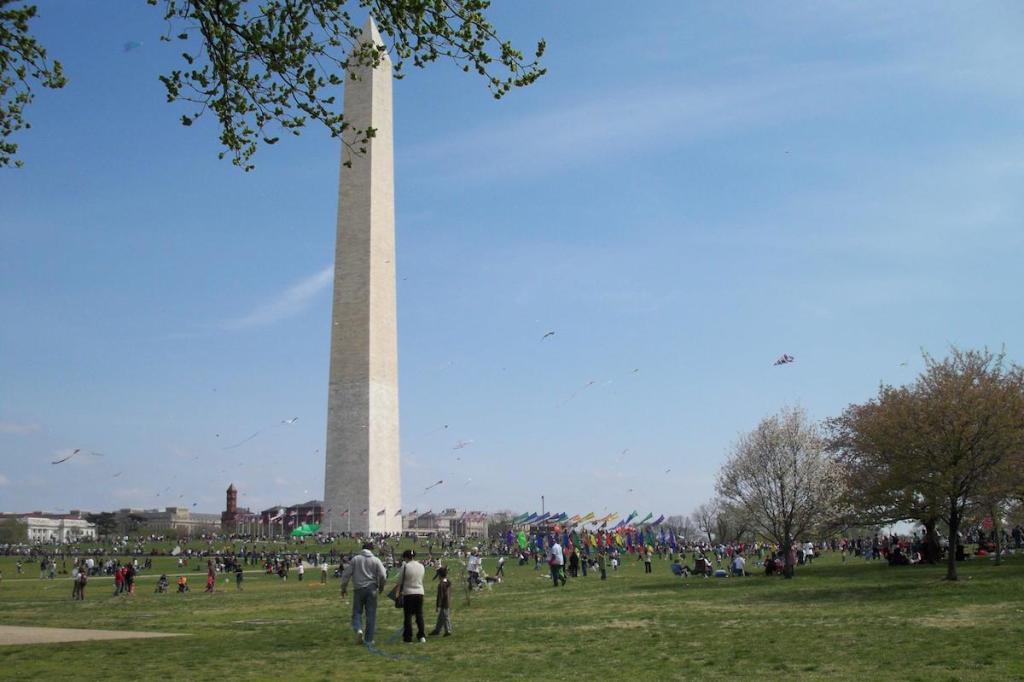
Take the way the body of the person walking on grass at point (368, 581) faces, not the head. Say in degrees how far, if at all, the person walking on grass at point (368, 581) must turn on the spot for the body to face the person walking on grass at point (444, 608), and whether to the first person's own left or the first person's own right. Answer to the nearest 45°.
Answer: approximately 45° to the first person's own right

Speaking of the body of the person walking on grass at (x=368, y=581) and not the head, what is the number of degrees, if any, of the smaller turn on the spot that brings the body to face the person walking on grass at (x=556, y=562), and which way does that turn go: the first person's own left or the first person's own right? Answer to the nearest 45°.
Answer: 0° — they already face them

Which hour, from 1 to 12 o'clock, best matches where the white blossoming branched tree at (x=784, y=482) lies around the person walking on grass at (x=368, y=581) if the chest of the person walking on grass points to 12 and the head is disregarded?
The white blossoming branched tree is roughly at 1 o'clock from the person walking on grass.

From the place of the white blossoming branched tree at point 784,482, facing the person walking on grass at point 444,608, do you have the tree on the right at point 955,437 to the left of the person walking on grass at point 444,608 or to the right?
left

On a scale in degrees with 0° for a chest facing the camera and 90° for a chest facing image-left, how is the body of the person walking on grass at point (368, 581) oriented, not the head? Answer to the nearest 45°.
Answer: approximately 180°

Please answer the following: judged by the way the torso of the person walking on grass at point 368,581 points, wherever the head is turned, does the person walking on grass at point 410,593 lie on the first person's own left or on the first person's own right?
on the first person's own right
